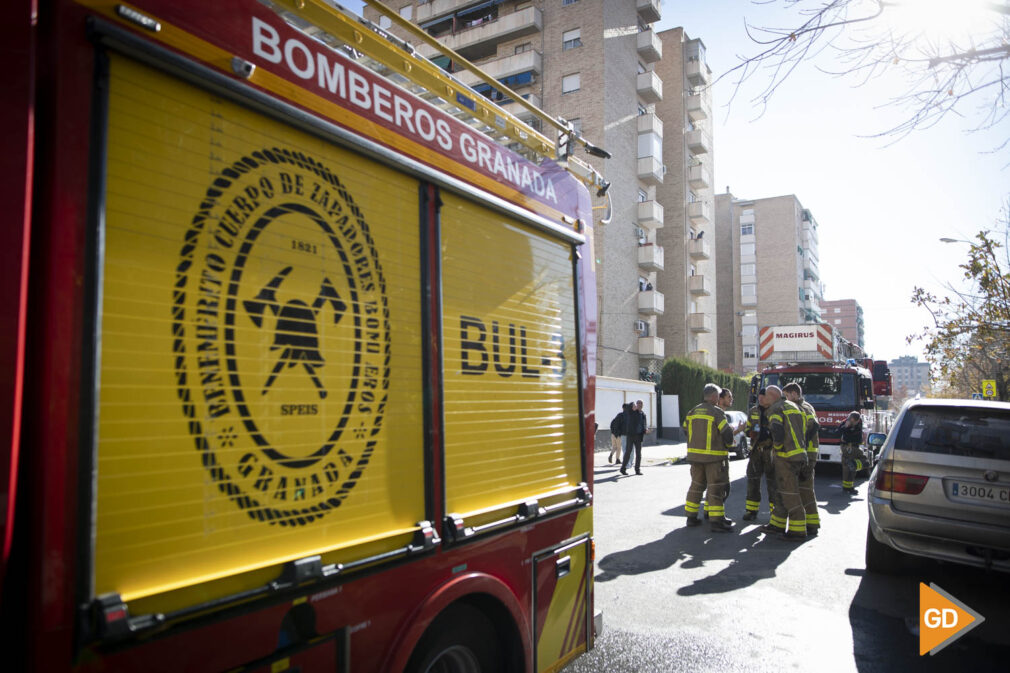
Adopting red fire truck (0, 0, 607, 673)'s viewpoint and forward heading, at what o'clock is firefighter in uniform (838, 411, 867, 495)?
The firefighter in uniform is roughly at 6 o'clock from the red fire truck.

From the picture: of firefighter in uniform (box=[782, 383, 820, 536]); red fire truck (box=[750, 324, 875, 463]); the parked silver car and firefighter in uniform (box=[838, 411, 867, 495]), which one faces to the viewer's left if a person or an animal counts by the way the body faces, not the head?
firefighter in uniform (box=[782, 383, 820, 536])

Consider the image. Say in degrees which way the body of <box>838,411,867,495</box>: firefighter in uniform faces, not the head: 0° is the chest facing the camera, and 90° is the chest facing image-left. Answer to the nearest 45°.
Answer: approximately 0°

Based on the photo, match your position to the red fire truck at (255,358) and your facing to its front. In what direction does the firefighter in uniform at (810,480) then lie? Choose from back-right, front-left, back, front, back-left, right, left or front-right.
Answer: back

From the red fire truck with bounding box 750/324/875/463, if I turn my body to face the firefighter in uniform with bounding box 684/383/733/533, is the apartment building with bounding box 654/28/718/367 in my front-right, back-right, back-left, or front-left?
back-right

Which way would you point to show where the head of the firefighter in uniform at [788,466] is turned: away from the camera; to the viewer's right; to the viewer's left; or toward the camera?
to the viewer's left

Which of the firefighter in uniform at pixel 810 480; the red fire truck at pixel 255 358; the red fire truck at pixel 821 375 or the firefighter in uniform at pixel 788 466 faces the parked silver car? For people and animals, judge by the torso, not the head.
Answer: the red fire truck at pixel 821 375

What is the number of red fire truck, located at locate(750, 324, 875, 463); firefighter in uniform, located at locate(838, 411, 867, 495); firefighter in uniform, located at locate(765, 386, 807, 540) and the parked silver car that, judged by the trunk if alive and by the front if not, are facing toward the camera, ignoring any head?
2

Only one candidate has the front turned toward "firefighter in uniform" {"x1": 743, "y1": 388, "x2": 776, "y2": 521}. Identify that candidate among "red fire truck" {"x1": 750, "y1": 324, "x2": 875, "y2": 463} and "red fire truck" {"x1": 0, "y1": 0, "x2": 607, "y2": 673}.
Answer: "red fire truck" {"x1": 750, "y1": 324, "x2": 875, "y2": 463}

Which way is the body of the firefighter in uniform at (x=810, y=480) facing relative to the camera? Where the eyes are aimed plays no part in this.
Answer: to the viewer's left
